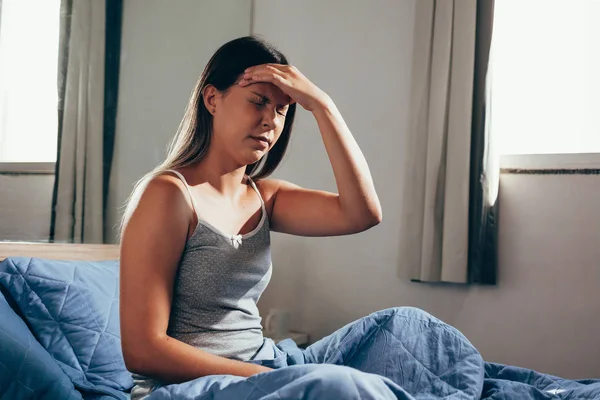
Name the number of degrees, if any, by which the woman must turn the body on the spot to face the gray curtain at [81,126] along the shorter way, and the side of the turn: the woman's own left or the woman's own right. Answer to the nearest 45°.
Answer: approximately 180°

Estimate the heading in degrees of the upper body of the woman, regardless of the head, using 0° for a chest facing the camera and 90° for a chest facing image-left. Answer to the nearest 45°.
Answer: approximately 315°

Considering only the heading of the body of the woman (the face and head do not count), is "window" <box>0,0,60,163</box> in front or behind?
behind

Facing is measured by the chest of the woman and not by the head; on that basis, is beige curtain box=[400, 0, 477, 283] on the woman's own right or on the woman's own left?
on the woman's own left

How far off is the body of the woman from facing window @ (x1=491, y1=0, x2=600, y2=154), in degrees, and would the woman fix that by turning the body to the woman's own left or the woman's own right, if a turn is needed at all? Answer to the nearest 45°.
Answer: approximately 90° to the woman's own left
